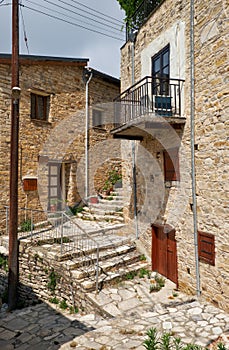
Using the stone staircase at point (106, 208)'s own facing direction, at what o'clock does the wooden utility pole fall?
The wooden utility pole is roughly at 1 o'clock from the stone staircase.

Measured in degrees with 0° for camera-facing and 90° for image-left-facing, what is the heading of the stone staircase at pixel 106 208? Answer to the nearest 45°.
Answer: approximately 0°

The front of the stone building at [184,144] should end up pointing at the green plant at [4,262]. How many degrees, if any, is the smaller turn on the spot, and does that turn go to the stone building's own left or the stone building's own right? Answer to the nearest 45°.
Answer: approximately 45° to the stone building's own right

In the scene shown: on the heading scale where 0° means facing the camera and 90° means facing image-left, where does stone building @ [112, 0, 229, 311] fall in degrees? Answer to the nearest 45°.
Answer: approximately 45°

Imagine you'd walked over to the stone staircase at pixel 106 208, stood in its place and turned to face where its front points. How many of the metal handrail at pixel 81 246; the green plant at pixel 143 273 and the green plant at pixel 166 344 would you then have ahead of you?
3

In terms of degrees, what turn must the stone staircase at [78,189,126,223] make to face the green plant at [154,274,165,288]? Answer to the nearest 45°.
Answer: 0° — it already faces it

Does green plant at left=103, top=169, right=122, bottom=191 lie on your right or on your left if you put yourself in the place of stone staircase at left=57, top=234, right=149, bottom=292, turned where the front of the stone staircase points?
on your left
